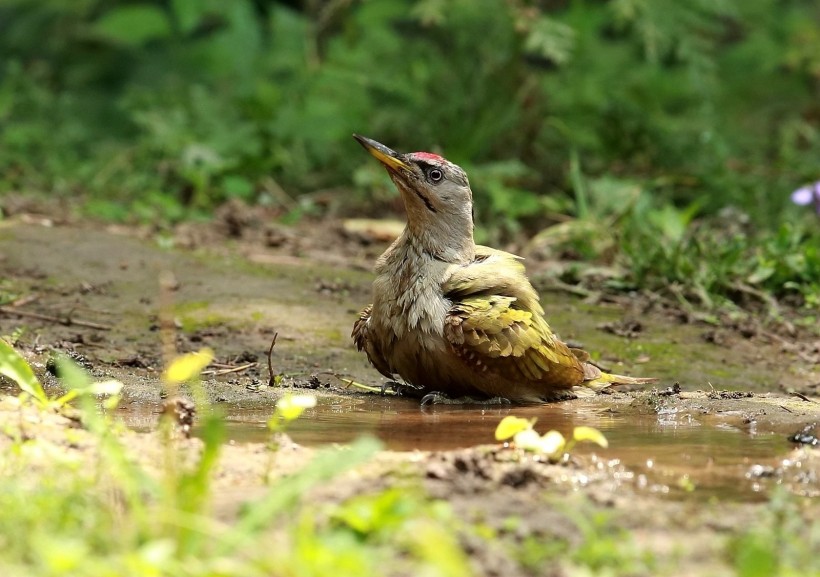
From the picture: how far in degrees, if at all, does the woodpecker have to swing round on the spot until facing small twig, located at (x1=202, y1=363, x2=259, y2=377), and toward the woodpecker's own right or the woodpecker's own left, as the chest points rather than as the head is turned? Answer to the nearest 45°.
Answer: approximately 45° to the woodpecker's own right

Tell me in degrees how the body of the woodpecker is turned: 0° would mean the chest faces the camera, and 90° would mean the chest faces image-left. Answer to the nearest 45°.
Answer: approximately 45°

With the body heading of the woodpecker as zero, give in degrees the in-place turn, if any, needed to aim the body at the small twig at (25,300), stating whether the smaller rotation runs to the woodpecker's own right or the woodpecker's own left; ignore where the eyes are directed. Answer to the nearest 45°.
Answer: approximately 90° to the woodpecker's own right

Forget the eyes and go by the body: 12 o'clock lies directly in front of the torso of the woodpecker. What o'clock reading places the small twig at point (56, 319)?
The small twig is roughly at 2 o'clock from the woodpecker.
